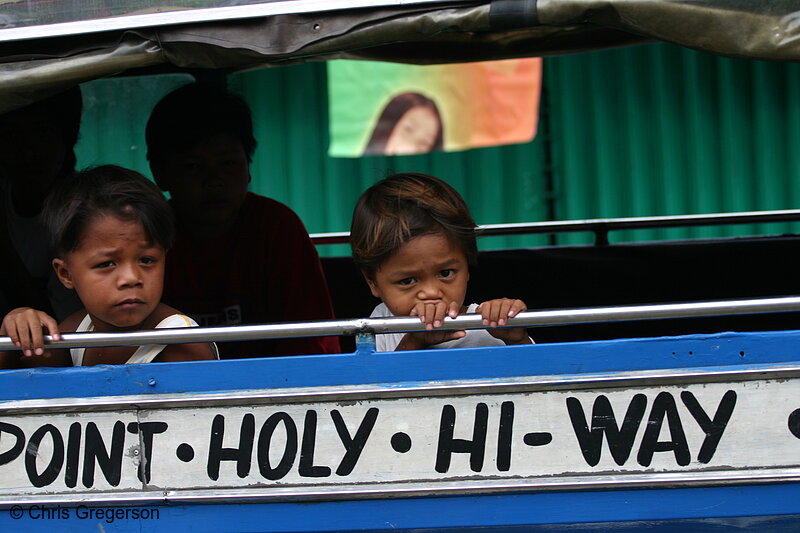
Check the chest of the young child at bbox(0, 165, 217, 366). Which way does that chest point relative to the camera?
toward the camera

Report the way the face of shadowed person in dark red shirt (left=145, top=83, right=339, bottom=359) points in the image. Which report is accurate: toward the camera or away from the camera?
toward the camera

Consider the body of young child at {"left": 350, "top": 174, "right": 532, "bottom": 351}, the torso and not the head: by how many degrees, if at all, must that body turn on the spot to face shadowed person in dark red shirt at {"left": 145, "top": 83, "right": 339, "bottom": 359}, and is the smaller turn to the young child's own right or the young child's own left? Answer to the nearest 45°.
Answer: approximately 135° to the young child's own right

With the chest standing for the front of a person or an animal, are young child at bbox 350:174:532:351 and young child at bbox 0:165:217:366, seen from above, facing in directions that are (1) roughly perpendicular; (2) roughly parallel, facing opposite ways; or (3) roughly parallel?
roughly parallel

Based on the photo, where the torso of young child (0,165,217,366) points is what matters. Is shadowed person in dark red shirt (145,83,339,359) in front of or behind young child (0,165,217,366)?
behind

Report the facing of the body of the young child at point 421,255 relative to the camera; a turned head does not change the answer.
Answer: toward the camera

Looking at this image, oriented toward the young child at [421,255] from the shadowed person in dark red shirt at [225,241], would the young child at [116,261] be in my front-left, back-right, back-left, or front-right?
front-right

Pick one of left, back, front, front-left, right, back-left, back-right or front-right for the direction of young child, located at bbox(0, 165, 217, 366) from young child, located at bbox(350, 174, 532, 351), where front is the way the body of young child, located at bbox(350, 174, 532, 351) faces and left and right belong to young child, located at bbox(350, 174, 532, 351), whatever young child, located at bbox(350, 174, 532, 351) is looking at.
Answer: right

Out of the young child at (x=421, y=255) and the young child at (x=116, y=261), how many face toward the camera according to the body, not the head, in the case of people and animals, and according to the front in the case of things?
2

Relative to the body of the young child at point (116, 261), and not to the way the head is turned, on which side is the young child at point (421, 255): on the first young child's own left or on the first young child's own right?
on the first young child's own left
